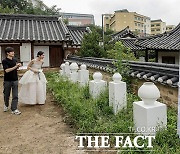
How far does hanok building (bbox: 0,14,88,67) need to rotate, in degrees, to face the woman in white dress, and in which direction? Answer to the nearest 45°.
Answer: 0° — it already faces them

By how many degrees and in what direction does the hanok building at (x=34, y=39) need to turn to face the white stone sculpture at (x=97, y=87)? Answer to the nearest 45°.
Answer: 0° — it already faces it

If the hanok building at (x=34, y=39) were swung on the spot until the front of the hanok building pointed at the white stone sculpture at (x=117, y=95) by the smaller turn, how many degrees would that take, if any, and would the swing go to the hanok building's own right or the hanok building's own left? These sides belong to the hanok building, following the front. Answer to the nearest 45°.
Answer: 0° — it already faces it

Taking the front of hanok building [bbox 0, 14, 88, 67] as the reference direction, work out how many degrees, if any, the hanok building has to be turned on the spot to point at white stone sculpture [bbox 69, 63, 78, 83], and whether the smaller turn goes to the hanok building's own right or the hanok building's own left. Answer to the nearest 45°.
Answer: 0° — it already faces it

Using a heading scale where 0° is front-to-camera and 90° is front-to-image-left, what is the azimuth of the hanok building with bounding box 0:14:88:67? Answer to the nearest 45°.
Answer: approximately 0°
